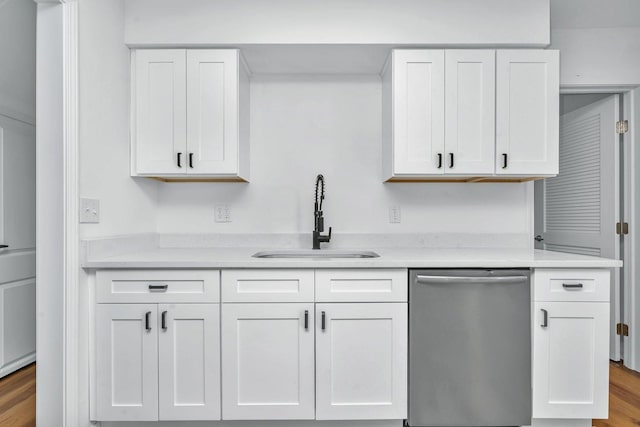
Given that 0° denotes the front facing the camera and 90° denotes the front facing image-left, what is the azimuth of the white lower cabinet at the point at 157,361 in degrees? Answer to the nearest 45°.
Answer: approximately 0°

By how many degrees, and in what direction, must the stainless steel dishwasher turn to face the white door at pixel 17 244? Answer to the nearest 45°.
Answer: approximately 90° to its right

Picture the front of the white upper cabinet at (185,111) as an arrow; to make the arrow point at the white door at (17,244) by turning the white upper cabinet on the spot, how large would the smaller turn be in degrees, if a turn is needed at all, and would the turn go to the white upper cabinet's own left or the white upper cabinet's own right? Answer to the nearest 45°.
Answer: approximately 135° to the white upper cabinet's own right

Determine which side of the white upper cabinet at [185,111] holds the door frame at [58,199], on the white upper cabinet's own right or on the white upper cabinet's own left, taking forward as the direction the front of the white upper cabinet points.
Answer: on the white upper cabinet's own right

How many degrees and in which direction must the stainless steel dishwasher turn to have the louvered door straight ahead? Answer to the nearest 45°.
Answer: approximately 135° to its left

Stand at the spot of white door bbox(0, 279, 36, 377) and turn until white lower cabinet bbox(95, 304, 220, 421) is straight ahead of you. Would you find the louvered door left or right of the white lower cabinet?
left

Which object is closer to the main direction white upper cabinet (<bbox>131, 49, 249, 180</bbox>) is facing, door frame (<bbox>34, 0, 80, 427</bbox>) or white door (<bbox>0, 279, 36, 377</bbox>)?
the door frame

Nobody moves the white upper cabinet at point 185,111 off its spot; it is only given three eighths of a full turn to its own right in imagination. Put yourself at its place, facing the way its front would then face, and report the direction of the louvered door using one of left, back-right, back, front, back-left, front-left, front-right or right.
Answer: back-right

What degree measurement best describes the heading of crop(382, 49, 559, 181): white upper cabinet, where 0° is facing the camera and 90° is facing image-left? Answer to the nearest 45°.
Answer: approximately 0°
